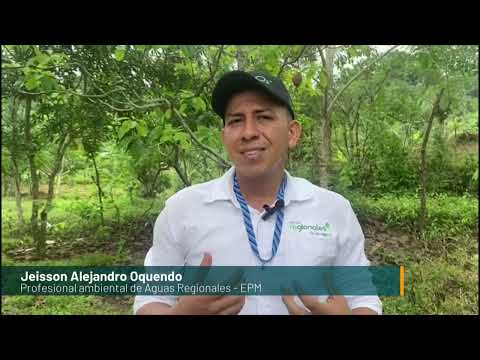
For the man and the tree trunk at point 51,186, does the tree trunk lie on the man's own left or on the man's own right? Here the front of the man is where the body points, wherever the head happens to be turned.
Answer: on the man's own right

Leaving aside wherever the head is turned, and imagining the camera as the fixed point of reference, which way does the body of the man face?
toward the camera

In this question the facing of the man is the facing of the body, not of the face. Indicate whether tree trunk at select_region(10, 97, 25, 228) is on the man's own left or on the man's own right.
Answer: on the man's own right

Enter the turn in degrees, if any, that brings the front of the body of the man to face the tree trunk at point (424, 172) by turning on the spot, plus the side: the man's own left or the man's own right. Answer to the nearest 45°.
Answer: approximately 135° to the man's own left

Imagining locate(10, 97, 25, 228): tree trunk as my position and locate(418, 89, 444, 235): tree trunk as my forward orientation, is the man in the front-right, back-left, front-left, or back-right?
front-right
